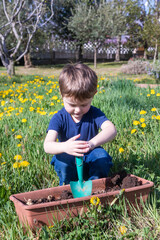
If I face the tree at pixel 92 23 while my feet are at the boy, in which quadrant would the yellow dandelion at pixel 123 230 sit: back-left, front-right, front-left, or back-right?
back-right

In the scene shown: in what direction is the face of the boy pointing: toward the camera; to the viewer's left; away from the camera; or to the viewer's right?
toward the camera

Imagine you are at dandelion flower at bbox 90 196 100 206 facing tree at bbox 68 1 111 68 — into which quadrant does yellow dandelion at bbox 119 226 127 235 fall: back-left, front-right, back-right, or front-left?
back-right

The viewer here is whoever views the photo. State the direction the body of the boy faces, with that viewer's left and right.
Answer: facing the viewer

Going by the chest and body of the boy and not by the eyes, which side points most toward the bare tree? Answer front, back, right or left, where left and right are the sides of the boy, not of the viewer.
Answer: back

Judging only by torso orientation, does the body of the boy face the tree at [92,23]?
no

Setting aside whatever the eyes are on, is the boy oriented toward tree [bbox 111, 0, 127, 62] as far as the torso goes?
no
